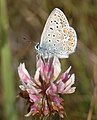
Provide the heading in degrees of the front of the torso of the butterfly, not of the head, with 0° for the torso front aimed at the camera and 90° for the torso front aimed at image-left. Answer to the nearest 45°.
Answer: approximately 90°
